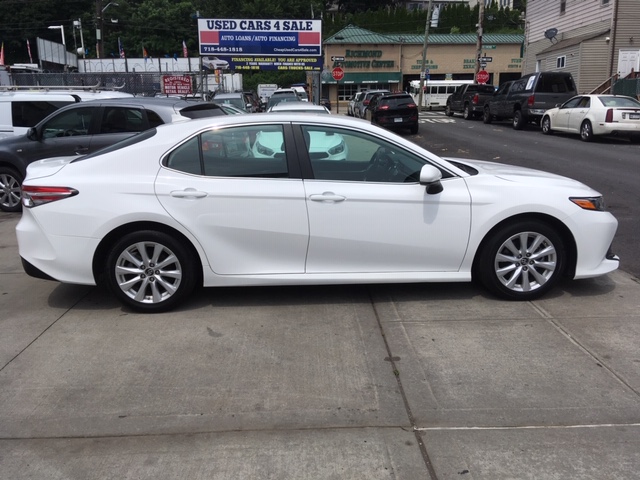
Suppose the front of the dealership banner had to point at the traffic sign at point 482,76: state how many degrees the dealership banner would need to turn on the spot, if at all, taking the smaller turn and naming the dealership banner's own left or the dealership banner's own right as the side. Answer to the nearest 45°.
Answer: approximately 135° to the dealership banner's own left

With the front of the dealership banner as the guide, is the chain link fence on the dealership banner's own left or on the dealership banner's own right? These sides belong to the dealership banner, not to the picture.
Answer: on the dealership banner's own right

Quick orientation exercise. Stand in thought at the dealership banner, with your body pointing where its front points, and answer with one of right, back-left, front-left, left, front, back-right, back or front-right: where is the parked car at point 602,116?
front-left

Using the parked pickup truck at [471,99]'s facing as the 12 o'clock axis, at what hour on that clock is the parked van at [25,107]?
the parked van at [25,107] is roughly at 8 o'clock from the parked pickup truck at [471,99].

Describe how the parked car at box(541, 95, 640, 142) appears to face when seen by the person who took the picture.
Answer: facing away from the viewer and to the left of the viewer

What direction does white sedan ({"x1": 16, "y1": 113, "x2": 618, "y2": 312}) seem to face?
to the viewer's right

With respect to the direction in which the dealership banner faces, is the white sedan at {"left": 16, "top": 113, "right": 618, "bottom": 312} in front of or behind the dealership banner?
in front

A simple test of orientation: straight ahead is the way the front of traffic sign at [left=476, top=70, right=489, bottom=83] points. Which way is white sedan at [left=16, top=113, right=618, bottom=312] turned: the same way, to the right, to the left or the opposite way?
to the left

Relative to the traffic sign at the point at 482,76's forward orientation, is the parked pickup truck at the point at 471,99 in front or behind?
in front

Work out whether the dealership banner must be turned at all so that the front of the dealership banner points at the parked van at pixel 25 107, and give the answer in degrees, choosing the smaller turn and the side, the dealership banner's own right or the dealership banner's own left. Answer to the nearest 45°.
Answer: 0° — it already faces it
